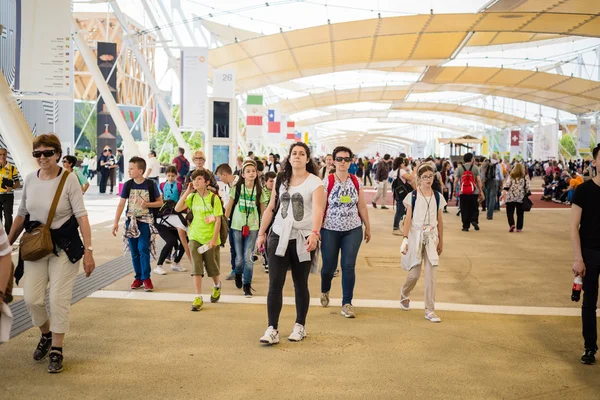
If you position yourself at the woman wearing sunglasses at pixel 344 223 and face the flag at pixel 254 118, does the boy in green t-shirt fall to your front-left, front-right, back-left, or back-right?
front-left

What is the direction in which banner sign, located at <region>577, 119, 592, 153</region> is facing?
toward the camera

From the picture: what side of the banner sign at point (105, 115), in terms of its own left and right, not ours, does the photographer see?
front

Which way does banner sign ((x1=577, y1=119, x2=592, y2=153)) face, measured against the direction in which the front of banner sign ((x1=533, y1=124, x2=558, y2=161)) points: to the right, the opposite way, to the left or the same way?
the same way

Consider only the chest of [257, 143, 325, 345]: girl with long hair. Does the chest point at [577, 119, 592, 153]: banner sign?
no

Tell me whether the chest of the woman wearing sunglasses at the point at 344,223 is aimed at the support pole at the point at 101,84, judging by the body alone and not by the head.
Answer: no

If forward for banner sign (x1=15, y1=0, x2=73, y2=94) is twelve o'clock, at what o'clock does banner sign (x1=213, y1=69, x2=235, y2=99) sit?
banner sign (x1=213, y1=69, x2=235, y2=99) is roughly at 7 o'clock from banner sign (x1=15, y1=0, x2=73, y2=94).

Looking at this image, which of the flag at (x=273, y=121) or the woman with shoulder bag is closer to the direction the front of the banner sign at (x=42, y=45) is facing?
the woman with shoulder bag

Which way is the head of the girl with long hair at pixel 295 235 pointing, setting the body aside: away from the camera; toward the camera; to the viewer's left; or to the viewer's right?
toward the camera

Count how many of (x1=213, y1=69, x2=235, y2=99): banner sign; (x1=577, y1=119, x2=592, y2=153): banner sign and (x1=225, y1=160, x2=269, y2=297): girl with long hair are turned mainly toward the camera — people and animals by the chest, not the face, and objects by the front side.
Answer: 3

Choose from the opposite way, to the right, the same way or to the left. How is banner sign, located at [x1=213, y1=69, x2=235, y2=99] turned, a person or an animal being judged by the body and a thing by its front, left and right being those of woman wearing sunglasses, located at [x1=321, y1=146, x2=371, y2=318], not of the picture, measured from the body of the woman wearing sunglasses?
the same way

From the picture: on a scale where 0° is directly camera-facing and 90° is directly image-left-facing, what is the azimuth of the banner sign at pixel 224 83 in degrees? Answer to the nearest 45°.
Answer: approximately 0°

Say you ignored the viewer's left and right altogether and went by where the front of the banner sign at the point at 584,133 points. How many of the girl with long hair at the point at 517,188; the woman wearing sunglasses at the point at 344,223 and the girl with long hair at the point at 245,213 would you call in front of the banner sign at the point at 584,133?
3

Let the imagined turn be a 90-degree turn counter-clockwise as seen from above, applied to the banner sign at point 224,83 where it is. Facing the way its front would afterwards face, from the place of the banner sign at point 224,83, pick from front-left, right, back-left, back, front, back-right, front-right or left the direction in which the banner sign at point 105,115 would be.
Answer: back-left

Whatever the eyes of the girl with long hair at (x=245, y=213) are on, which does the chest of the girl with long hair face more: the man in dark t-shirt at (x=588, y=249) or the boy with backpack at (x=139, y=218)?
the man in dark t-shirt
